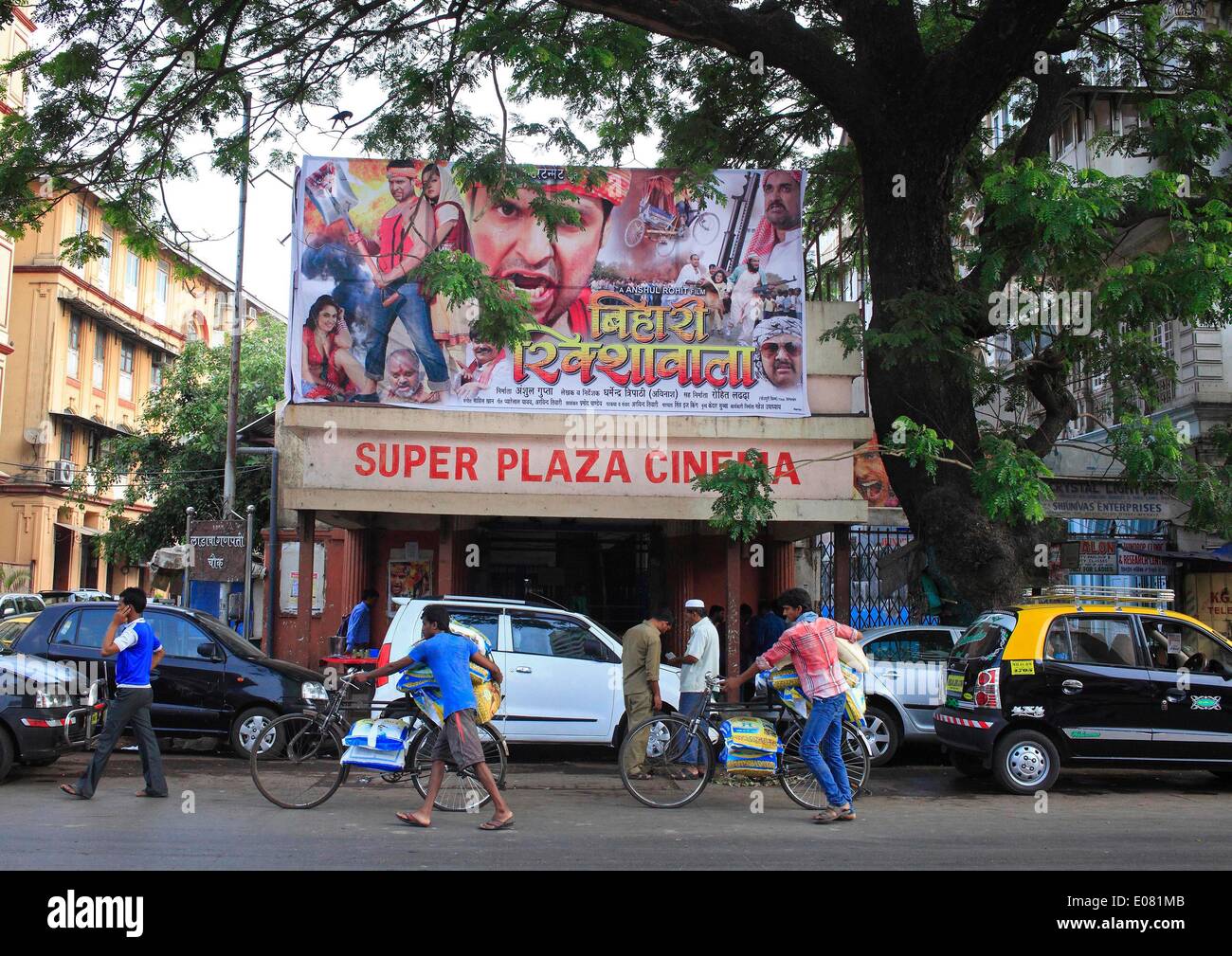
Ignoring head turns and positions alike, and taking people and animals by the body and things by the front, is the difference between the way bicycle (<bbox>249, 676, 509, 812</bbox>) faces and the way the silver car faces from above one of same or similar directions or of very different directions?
very different directions

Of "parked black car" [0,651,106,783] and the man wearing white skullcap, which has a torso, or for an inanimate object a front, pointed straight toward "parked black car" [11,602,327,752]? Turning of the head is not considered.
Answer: the man wearing white skullcap

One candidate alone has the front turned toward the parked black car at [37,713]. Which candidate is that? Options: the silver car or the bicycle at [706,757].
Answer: the bicycle

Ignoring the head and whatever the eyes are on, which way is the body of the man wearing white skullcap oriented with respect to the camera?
to the viewer's left

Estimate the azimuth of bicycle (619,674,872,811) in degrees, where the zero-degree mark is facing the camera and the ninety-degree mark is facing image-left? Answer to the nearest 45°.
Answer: approximately 90°

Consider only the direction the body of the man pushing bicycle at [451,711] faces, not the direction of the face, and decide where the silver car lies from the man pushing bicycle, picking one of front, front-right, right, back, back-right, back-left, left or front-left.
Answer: back-right

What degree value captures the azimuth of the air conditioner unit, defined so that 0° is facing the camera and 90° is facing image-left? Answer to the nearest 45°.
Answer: approximately 315°

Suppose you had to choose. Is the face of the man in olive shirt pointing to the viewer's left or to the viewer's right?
to the viewer's right

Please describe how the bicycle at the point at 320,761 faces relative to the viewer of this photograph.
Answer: facing to the left of the viewer
